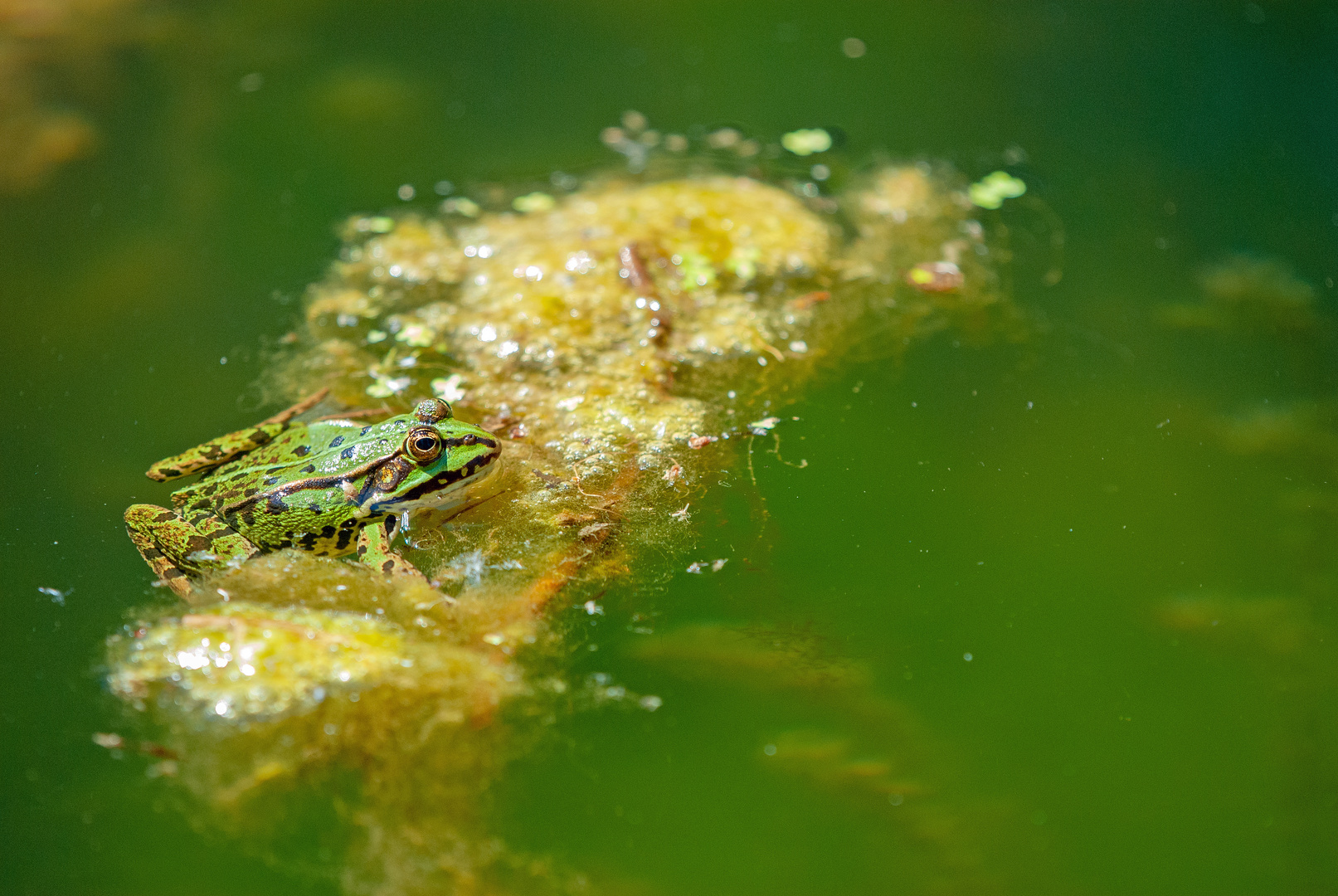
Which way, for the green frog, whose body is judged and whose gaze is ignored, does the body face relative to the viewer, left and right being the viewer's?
facing to the right of the viewer
